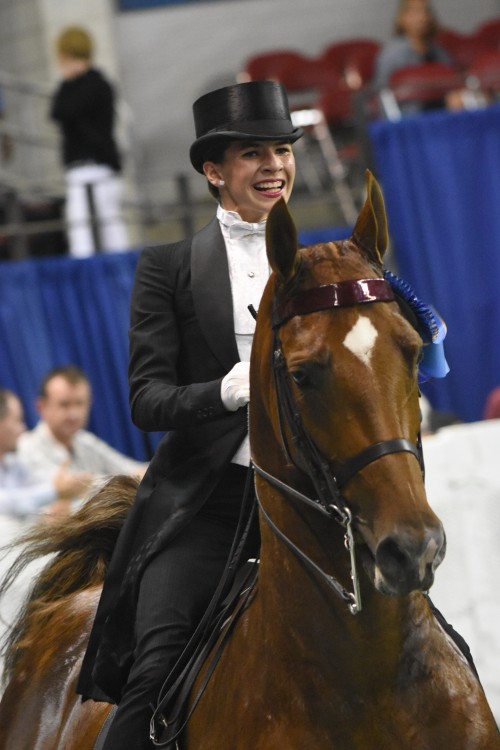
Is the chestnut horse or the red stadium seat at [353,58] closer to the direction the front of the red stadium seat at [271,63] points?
the chestnut horse

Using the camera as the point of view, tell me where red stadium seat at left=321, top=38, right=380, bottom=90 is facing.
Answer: facing the viewer

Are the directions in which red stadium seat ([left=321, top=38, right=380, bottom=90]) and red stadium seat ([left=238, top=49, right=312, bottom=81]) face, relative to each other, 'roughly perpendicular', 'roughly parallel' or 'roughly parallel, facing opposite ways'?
roughly parallel

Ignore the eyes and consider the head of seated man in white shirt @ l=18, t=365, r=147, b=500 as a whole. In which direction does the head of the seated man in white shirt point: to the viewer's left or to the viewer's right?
to the viewer's right

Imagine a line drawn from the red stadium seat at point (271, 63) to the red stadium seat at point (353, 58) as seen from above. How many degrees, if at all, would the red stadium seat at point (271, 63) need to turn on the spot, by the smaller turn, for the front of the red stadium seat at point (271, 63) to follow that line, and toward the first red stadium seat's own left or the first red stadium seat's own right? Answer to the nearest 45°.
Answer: approximately 90° to the first red stadium seat's own left

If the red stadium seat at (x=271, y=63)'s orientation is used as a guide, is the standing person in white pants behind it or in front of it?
in front

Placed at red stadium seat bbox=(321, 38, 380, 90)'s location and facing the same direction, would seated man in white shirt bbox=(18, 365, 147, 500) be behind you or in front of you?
in front

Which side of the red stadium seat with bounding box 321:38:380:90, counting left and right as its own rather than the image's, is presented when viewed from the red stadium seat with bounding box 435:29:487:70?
left

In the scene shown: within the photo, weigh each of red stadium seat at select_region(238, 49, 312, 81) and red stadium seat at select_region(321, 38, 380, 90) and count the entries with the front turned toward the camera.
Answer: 2

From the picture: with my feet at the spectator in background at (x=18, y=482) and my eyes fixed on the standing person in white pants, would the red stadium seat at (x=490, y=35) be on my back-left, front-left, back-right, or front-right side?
front-right

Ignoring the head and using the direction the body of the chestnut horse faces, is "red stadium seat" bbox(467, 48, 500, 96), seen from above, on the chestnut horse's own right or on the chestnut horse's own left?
on the chestnut horse's own left

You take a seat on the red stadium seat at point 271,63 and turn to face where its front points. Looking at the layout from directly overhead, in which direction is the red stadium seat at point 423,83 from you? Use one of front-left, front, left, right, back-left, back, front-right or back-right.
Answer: front-left

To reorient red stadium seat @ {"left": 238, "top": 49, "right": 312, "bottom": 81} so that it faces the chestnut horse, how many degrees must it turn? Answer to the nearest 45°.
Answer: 0° — it already faces it
